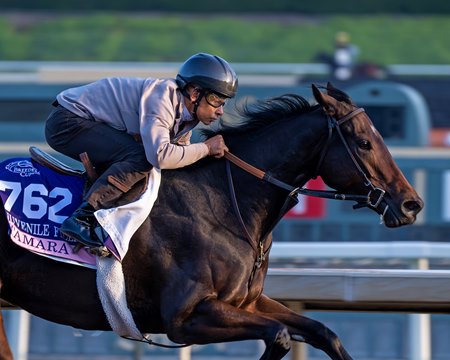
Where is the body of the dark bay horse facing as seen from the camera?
to the viewer's right

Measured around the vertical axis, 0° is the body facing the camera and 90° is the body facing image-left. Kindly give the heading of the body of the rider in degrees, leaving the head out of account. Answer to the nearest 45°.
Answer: approximately 270°

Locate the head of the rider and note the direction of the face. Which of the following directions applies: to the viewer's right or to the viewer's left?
to the viewer's right
